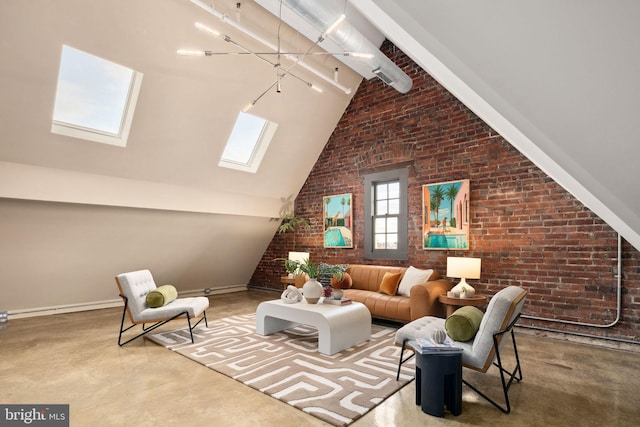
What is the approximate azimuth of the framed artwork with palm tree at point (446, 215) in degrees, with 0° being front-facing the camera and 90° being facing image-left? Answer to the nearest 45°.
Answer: approximately 45°

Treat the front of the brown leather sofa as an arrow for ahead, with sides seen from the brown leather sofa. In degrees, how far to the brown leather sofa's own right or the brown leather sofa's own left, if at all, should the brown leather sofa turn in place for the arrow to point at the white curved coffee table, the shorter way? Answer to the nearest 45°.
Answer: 0° — it already faces it

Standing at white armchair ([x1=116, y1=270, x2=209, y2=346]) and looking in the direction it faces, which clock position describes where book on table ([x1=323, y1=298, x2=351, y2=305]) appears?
The book on table is roughly at 11 o'clock from the white armchair.

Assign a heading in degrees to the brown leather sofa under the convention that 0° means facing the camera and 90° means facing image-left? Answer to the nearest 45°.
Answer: approximately 45°

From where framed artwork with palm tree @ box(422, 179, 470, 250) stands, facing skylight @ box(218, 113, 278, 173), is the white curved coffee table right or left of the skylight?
left
